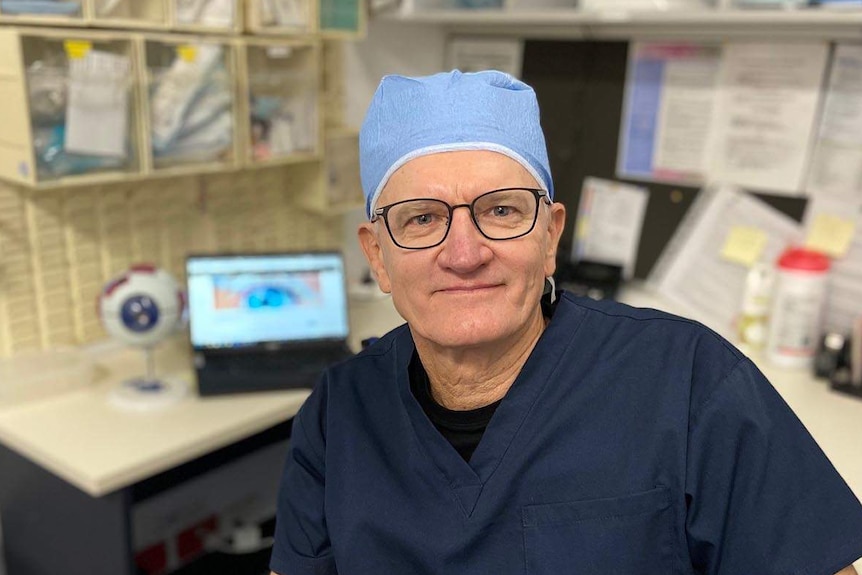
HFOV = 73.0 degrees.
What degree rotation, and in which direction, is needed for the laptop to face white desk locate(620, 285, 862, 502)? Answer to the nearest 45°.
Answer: approximately 45° to its left

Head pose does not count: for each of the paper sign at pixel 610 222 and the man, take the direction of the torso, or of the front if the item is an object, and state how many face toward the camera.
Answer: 2

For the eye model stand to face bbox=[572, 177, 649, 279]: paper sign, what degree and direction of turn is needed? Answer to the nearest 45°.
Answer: approximately 90° to its left

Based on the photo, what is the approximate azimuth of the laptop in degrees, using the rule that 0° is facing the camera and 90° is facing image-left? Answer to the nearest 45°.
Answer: approximately 0°

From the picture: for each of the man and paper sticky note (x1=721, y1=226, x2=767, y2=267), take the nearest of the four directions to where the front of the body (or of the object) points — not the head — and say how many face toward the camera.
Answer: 2

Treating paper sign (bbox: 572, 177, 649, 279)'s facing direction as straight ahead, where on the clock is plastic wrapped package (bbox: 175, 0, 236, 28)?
The plastic wrapped package is roughly at 2 o'clock from the paper sign.

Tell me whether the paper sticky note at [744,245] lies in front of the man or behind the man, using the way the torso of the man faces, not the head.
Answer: behind

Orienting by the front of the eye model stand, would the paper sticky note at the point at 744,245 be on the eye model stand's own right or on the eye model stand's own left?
on the eye model stand's own left

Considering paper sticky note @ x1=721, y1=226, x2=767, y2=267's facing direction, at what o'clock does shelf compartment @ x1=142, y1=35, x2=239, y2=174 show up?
The shelf compartment is roughly at 2 o'clock from the paper sticky note.
